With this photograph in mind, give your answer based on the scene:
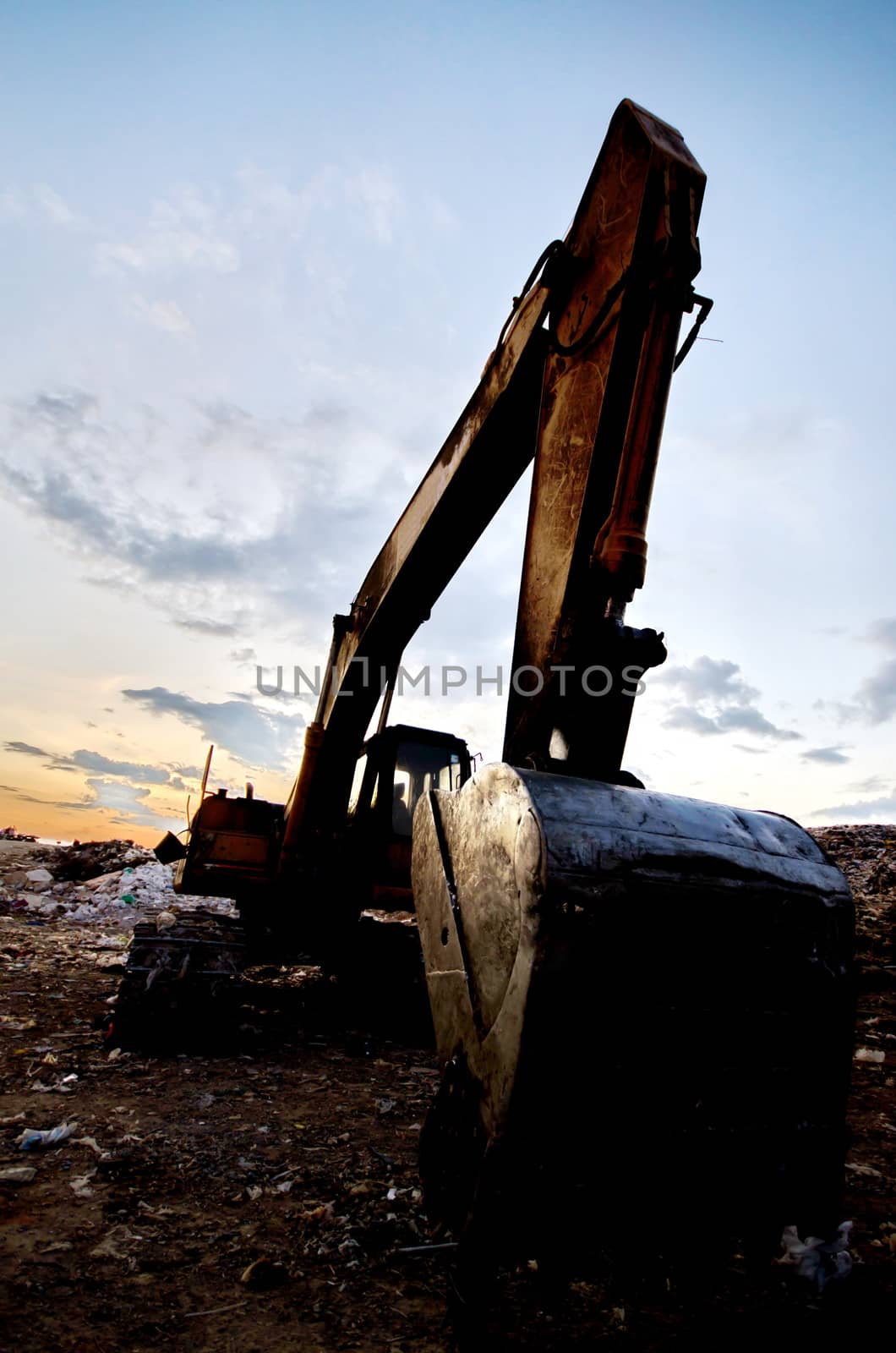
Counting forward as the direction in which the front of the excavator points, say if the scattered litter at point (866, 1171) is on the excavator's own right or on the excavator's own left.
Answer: on the excavator's own left

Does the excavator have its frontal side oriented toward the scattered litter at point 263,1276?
no

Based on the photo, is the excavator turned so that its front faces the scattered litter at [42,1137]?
no

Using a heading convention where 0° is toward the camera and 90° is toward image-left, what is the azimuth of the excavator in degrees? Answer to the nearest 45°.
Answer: approximately 315°

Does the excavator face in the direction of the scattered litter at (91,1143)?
no
